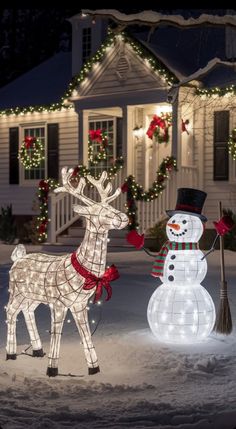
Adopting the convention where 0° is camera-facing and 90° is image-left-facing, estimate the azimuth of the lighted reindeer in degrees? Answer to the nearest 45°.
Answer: approximately 315°

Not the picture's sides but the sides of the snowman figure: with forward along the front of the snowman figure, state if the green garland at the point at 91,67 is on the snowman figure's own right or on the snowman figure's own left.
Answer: on the snowman figure's own right

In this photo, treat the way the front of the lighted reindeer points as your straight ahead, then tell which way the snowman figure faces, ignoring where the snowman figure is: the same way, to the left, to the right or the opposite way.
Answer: to the right

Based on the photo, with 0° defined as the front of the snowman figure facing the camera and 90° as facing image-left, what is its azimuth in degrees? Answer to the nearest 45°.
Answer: approximately 45°

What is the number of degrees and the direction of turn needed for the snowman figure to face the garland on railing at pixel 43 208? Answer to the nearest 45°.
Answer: approximately 135° to its right

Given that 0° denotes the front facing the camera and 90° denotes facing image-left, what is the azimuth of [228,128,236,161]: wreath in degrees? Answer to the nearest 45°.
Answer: approximately 0°

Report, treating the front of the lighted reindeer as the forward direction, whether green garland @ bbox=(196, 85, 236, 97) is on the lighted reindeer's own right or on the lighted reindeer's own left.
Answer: on the lighted reindeer's own left
